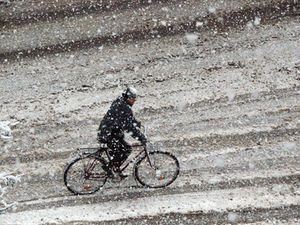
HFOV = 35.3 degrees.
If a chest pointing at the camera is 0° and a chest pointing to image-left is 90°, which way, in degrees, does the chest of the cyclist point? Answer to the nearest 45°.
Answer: approximately 270°

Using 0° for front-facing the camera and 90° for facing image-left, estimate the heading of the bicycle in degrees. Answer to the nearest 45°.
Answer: approximately 270°
